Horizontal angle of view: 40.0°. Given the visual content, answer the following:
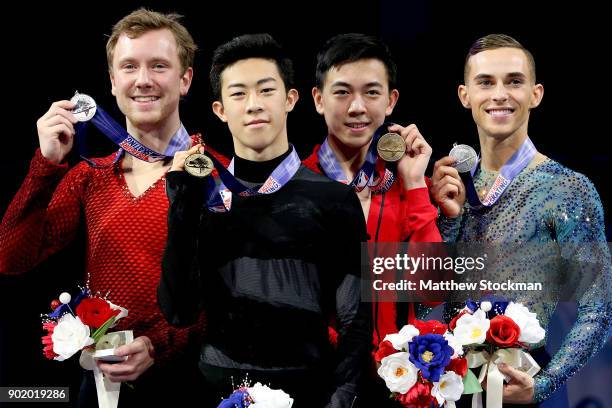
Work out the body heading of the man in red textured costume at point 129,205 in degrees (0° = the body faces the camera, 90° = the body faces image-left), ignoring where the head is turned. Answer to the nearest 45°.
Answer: approximately 0°

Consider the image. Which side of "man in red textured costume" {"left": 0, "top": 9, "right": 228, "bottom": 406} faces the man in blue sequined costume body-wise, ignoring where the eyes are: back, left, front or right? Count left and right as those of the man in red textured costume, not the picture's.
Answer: left

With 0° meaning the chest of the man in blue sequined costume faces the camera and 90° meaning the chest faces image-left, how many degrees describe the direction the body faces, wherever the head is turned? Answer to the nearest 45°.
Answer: approximately 45°

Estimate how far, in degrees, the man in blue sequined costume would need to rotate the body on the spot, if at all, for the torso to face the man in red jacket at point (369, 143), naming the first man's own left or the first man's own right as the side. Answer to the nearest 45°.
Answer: approximately 45° to the first man's own right

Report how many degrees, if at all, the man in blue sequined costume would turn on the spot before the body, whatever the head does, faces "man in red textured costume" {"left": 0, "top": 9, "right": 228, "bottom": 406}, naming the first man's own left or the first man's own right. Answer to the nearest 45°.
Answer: approximately 45° to the first man's own right

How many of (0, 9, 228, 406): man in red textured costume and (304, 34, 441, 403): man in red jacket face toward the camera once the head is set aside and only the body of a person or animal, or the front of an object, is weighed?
2

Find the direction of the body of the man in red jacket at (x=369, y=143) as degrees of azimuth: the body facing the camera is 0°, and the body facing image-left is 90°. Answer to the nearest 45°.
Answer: approximately 0°
